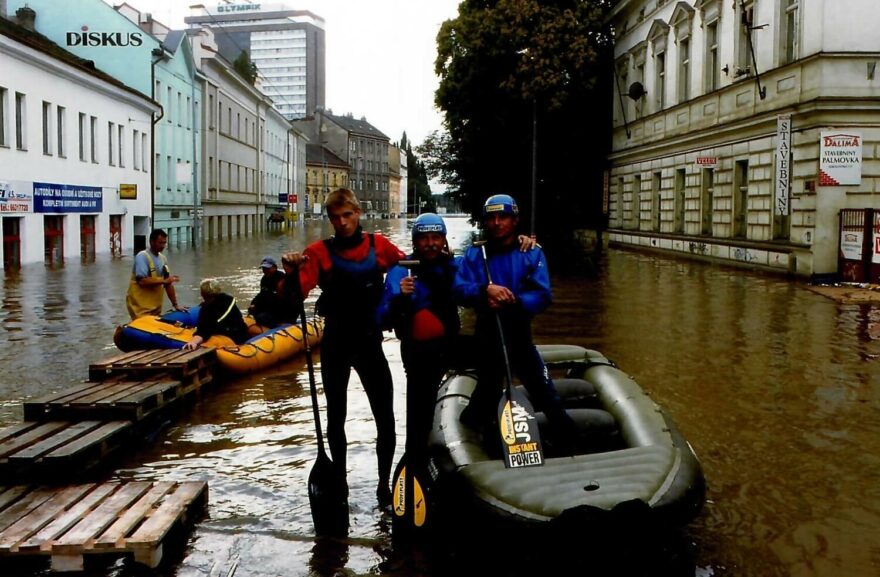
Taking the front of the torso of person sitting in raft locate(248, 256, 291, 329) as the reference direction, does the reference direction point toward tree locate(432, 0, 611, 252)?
no

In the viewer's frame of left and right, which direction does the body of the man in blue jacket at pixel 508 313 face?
facing the viewer

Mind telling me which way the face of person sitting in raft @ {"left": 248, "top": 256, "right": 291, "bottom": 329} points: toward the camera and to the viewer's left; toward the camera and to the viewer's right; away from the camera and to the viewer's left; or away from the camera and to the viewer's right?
toward the camera and to the viewer's left

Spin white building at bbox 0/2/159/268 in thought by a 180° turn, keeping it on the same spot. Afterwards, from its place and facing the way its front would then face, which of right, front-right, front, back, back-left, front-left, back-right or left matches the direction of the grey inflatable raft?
back-left

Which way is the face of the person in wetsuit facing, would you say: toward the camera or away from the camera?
toward the camera

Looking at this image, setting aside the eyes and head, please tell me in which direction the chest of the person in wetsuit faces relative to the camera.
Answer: toward the camera

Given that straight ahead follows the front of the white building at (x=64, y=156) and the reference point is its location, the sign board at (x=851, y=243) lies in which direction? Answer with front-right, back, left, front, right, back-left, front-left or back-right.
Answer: front

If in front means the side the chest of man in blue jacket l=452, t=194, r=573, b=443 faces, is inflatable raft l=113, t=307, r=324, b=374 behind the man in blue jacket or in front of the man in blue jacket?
behind

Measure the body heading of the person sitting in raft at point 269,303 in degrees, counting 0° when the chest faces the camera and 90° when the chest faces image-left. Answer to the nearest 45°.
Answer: approximately 45°

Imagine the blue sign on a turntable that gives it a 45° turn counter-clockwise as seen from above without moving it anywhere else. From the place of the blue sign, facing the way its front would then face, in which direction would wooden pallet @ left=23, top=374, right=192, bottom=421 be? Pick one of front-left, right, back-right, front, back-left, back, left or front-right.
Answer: right

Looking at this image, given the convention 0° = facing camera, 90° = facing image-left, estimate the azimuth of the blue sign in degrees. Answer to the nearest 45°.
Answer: approximately 315°

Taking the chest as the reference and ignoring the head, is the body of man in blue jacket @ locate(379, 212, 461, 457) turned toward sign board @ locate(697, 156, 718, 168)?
no

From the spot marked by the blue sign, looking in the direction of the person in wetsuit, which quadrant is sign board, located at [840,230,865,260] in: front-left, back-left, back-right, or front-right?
front-left
